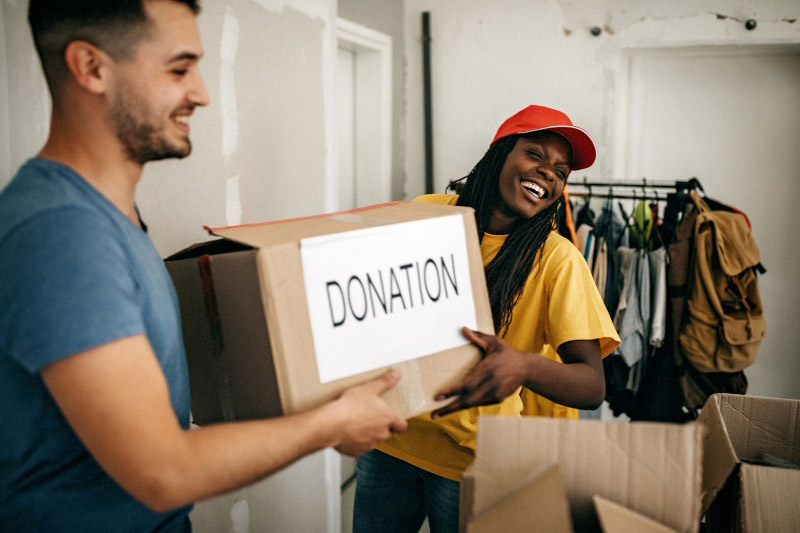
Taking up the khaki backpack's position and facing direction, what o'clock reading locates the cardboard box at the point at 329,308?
The cardboard box is roughly at 2 o'clock from the khaki backpack.

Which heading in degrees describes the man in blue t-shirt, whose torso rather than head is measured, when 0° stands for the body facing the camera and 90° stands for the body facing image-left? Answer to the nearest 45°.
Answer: approximately 270°

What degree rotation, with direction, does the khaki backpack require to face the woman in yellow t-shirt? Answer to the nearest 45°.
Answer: approximately 45° to its right

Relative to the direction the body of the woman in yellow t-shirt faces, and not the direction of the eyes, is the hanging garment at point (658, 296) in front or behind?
behind

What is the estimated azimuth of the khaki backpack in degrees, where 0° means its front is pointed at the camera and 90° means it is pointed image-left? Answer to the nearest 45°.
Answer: approximately 315°

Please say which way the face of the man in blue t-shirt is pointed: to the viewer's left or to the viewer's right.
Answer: to the viewer's right

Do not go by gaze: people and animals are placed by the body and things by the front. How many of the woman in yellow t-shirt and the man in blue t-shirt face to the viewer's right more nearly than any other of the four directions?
1

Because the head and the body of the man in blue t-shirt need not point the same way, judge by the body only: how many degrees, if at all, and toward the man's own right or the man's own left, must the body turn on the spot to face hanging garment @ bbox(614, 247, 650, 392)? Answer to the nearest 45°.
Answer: approximately 45° to the man's own left

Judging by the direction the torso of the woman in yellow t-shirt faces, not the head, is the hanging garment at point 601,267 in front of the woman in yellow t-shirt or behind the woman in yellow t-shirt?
behind
